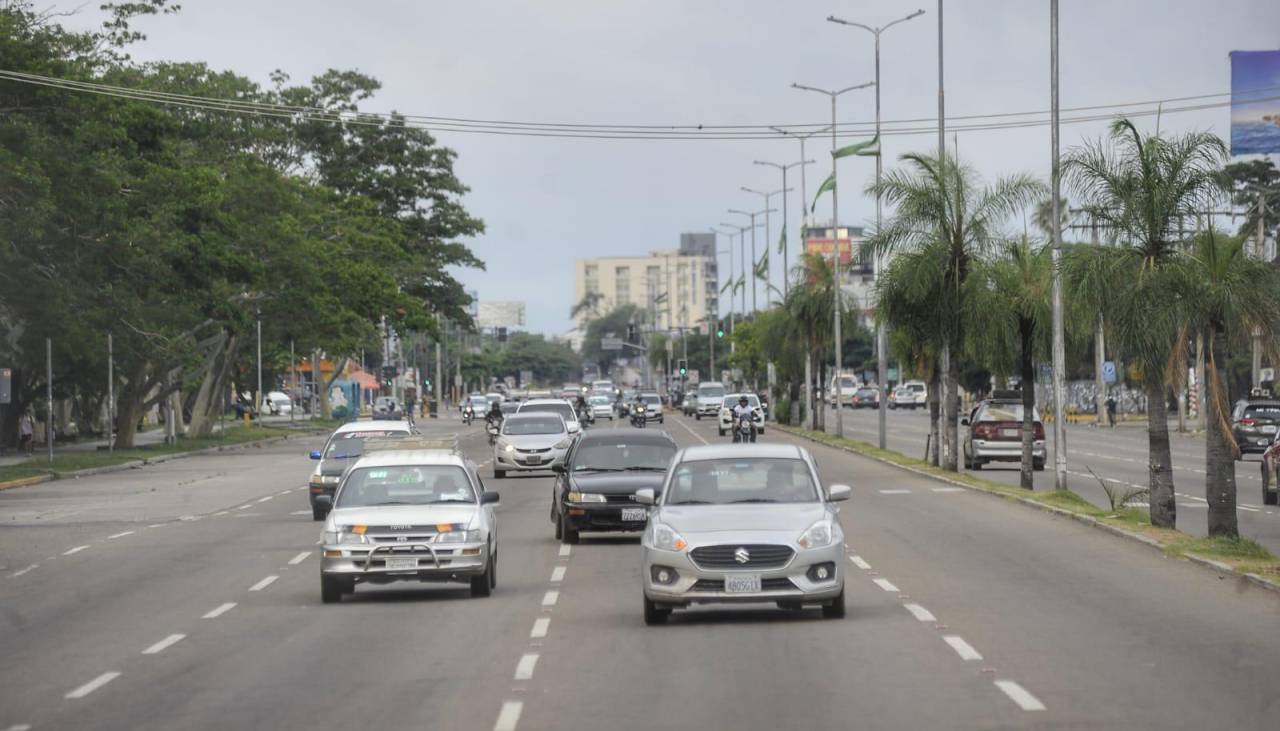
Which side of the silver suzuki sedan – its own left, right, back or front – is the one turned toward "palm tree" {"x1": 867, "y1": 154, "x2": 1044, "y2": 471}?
back

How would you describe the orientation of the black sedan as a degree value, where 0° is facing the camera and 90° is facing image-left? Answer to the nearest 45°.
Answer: approximately 0°

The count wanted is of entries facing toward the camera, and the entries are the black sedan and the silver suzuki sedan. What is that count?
2

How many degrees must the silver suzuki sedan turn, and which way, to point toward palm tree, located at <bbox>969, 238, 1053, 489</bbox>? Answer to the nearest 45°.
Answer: approximately 180°

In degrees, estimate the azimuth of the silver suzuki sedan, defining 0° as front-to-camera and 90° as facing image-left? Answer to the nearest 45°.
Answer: approximately 0°

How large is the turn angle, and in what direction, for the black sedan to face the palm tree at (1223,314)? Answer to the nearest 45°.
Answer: approximately 90° to its left

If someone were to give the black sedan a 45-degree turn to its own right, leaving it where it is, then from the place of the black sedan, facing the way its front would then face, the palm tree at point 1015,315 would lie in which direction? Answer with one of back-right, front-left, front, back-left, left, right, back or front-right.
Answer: back

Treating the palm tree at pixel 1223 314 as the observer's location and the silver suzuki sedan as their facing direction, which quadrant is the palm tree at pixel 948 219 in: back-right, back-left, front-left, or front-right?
back-right

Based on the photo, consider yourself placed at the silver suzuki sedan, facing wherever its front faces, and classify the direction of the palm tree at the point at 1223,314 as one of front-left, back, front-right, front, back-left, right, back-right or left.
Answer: back-left
